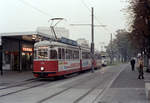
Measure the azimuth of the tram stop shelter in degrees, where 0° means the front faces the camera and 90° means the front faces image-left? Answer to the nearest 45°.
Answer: approximately 315°

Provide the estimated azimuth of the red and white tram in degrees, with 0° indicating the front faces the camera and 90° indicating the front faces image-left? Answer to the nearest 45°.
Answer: approximately 45°
